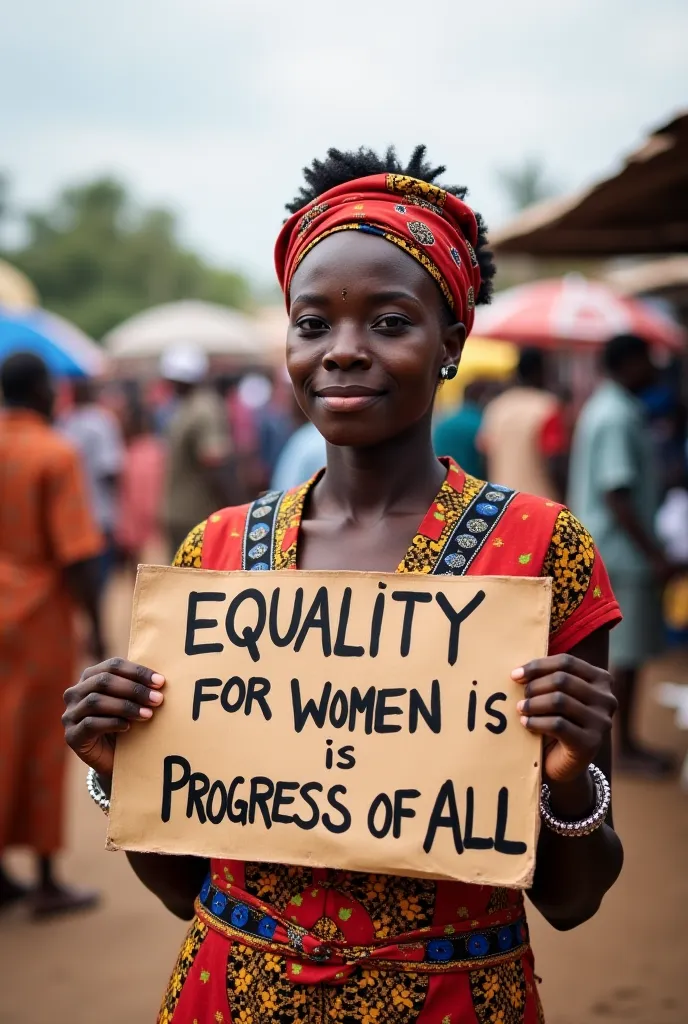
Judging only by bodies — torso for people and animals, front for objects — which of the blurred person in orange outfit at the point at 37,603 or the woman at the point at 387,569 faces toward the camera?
the woman

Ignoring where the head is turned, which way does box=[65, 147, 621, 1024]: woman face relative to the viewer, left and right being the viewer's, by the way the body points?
facing the viewer

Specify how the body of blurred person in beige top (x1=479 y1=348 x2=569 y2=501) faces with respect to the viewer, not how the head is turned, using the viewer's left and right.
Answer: facing away from the viewer

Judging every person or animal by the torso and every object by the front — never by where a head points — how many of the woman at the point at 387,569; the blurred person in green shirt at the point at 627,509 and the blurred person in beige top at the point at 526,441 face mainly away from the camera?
1

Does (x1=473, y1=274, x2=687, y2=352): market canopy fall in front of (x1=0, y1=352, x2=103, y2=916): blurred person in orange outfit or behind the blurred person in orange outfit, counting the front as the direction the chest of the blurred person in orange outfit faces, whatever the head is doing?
in front

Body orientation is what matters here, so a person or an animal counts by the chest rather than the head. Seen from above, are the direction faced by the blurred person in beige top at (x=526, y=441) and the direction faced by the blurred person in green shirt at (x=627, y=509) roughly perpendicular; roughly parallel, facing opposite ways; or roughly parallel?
roughly perpendicular

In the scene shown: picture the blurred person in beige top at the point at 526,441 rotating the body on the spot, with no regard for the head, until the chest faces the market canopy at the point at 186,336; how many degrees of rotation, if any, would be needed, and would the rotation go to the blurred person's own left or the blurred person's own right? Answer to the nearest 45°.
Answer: approximately 45° to the blurred person's own left

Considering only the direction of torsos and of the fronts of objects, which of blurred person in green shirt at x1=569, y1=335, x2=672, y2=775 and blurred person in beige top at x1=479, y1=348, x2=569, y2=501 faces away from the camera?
the blurred person in beige top

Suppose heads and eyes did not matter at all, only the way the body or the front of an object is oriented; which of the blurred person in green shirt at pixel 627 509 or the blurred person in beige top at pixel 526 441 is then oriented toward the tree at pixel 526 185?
the blurred person in beige top

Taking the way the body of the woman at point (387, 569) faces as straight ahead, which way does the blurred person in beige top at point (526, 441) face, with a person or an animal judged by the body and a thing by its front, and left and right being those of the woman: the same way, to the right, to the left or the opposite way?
the opposite way

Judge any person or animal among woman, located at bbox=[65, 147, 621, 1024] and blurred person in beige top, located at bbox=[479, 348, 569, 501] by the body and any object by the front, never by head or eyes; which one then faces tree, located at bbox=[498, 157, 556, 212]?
the blurred person in beige top

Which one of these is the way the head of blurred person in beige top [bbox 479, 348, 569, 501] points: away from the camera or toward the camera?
away from the camera

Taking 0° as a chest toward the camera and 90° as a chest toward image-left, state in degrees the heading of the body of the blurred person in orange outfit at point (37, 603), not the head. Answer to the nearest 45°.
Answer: approximately 225°
